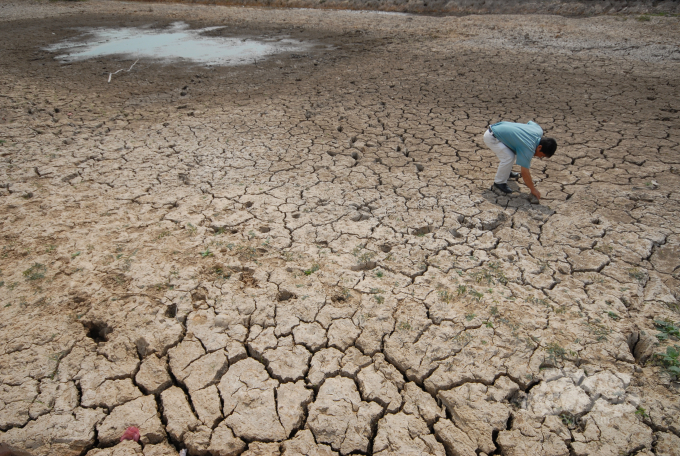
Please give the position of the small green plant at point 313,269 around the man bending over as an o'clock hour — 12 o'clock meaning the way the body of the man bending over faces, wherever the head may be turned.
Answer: The small green plant is roughly at 4 o'clock from the man bending over.

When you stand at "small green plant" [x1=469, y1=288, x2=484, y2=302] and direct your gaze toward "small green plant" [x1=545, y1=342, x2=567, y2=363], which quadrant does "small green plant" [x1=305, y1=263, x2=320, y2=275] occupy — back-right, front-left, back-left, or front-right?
back-right

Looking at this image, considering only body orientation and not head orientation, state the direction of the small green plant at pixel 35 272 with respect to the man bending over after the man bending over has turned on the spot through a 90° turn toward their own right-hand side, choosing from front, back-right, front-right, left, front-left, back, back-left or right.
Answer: front-right

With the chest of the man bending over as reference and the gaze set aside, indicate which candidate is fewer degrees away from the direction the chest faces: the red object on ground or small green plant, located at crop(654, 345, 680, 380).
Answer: the small green plant

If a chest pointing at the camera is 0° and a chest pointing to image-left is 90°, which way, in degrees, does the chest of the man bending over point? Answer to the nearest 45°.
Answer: approximately 270°

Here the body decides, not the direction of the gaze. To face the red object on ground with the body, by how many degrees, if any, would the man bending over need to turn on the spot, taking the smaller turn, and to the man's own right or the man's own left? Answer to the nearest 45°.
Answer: approximately 135° to the man's own right

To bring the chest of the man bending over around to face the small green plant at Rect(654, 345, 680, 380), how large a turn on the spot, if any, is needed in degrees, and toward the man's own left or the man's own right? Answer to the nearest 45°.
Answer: approximately 45° to the man's own right

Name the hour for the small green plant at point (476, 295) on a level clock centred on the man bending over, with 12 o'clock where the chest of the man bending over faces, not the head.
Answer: The small green plant is roughly at 3 o'clock from the man bending over.

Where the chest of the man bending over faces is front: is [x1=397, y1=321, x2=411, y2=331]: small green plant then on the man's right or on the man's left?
on the man's right

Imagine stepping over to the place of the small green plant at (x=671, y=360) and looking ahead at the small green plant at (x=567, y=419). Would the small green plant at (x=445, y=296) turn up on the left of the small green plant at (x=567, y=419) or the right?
right

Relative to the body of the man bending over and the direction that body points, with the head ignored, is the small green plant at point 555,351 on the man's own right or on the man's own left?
on the man's own right

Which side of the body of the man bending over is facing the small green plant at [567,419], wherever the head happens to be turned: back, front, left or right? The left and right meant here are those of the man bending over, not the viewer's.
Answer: right

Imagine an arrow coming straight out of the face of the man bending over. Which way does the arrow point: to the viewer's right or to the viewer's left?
to the viewer's right
